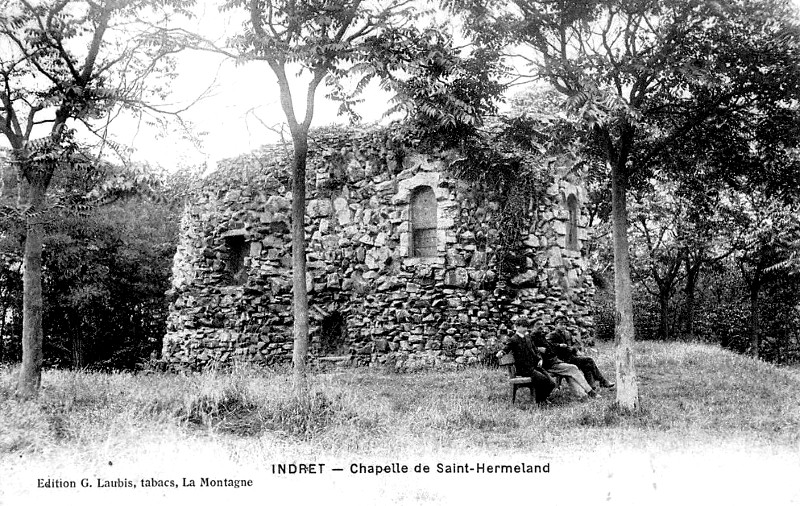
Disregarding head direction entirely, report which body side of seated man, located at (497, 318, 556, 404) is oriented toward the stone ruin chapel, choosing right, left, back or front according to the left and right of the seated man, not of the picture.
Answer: back

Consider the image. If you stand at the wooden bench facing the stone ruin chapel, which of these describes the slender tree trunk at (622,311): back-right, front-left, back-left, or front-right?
back-right

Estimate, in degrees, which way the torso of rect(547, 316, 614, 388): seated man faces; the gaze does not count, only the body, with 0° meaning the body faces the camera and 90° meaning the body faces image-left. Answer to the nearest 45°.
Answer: approximately 315°

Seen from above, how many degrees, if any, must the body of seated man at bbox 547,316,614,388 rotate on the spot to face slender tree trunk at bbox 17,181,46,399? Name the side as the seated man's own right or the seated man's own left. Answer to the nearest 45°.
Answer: approximately 90° to the seated man's own right

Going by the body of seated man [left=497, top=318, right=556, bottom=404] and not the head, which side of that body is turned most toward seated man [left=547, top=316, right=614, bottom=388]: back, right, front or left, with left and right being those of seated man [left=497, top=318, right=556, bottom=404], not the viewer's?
left

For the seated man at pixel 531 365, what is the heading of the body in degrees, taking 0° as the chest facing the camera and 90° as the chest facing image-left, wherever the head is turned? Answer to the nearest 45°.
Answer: approximately 315°

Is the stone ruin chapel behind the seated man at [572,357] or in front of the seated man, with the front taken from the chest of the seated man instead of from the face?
behind
